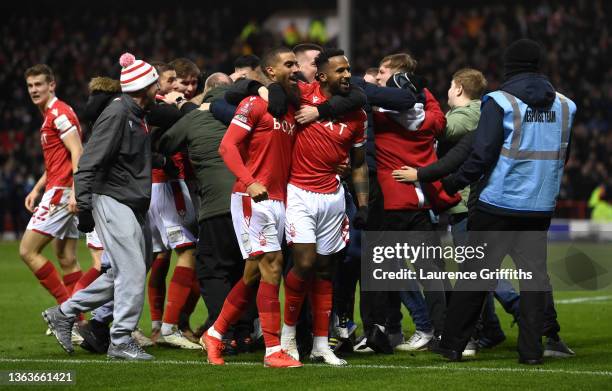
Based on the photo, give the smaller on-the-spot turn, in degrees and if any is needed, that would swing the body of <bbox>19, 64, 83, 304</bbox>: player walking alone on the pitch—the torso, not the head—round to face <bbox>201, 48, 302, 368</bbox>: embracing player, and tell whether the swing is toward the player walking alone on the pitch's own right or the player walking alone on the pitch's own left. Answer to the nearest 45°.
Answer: approximately 90° to the player walking alone on the pitch's own left

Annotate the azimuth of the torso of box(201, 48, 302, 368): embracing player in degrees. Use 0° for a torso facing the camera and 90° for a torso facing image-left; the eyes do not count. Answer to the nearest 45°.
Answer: approximately 315°
